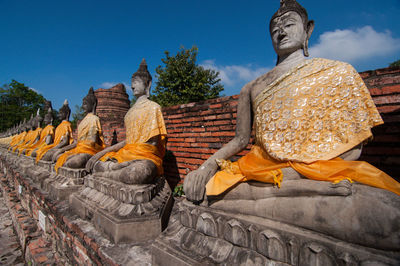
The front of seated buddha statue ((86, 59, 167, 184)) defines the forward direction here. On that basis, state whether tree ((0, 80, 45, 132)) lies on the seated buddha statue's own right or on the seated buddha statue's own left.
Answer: on the seated buddha statue's own right

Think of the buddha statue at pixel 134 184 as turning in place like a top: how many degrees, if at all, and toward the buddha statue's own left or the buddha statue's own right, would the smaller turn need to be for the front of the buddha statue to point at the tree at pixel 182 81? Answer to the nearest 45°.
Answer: approximately 135° to the buddha statue's own right

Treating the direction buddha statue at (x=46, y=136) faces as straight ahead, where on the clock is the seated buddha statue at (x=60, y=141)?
The seated buddha statue is roughly at 9 o'clock from the buddha statue.

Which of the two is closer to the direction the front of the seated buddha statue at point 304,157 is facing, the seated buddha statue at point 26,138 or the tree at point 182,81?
the seated buddha statue

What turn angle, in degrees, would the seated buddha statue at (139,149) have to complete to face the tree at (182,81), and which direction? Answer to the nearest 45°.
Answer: approximately 135° to its right
